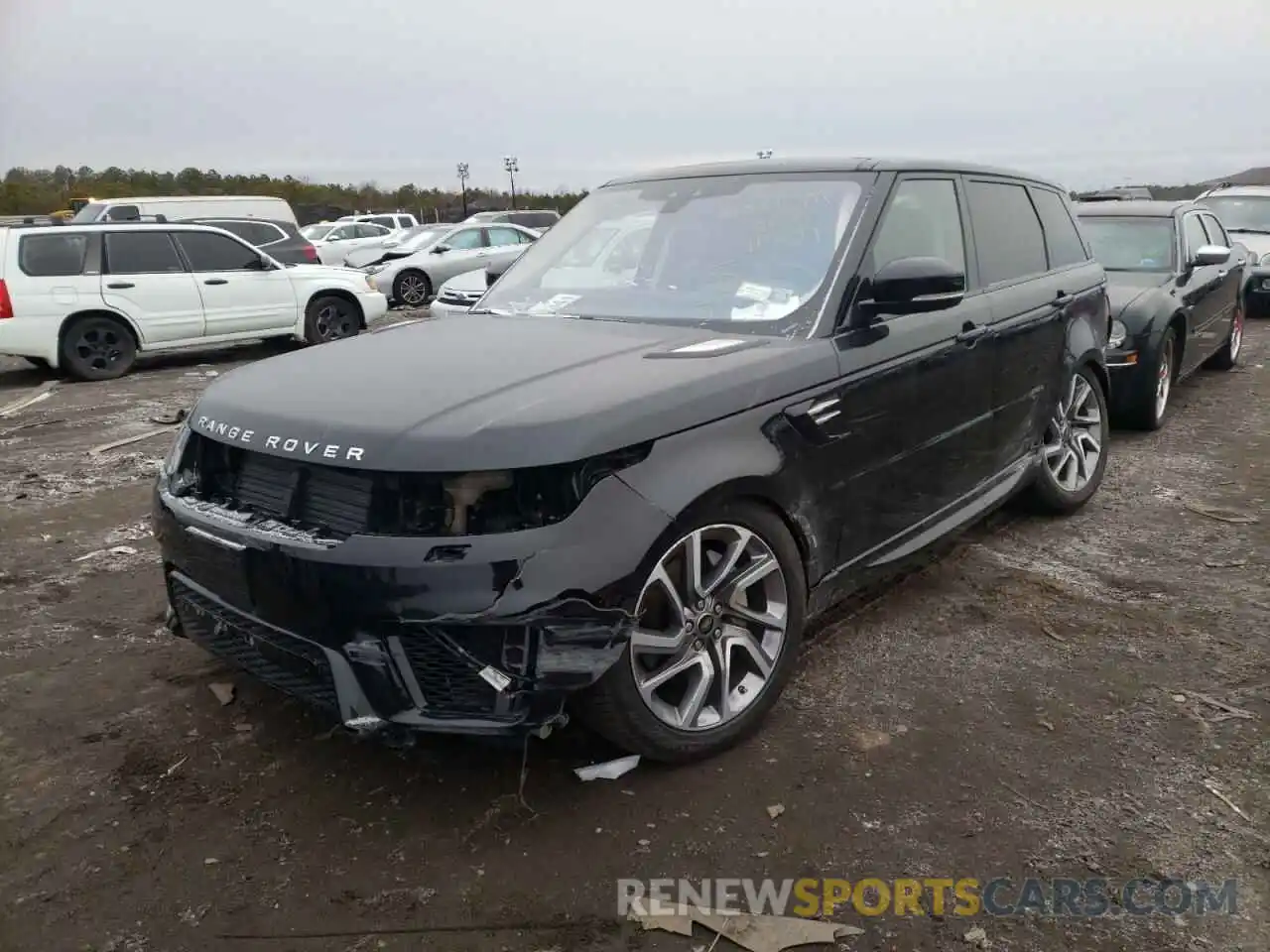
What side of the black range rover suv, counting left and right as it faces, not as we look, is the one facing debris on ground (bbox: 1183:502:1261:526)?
back

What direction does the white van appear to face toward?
to the viewer's left

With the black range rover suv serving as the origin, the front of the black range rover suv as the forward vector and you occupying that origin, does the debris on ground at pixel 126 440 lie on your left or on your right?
on your right

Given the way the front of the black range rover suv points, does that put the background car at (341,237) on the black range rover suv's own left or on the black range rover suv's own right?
on the black range rover suv's own right

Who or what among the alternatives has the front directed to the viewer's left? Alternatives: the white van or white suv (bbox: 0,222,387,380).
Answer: the white van

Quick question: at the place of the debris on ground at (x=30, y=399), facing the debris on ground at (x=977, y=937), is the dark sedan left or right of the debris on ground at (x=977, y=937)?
left

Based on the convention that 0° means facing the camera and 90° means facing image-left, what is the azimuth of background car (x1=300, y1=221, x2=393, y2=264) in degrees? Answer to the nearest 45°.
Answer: approximately 45°

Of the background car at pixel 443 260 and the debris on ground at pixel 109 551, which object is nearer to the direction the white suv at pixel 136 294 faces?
the background car

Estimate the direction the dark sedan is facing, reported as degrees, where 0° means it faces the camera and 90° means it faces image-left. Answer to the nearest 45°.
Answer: approximately 45°

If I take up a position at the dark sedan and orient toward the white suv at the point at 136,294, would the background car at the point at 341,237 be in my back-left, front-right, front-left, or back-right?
front-right

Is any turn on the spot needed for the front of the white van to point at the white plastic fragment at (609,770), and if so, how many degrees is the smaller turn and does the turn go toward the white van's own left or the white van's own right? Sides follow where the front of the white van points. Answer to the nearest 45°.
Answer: approximately 90° to the white van's own left

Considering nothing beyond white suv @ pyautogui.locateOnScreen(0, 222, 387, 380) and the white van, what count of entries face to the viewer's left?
1

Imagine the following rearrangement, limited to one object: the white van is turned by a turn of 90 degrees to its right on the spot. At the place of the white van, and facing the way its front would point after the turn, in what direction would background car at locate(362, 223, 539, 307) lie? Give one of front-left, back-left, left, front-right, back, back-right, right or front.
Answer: back-right

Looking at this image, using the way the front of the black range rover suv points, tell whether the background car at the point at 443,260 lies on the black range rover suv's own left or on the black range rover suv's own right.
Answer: on the black range rover suv's own right

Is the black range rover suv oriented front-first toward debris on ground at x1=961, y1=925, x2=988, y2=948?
no
